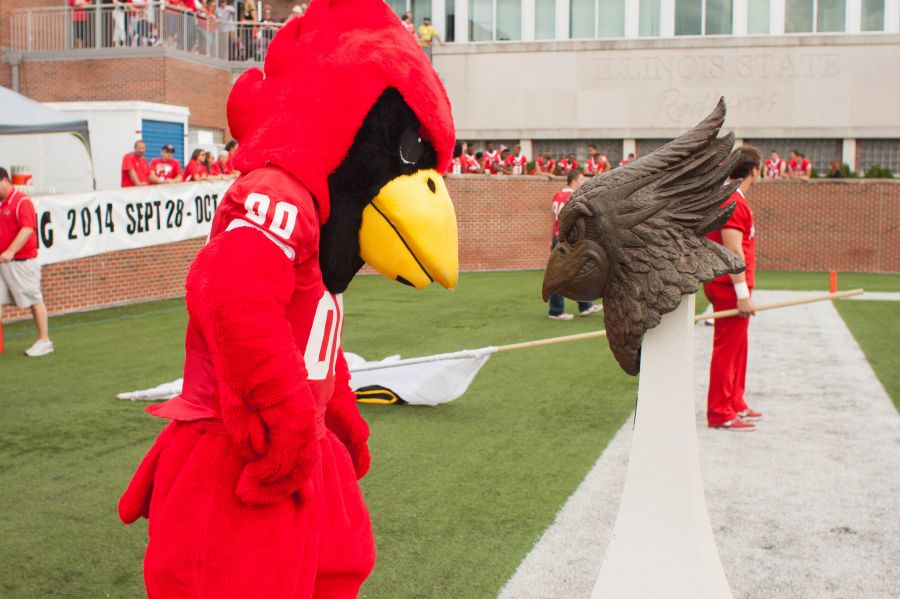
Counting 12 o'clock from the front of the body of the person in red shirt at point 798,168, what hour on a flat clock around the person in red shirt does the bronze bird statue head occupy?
The bronze bird statue head is roughly at 12 o'clock from the person in red shirt.

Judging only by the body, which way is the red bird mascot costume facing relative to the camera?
to the viewer's right

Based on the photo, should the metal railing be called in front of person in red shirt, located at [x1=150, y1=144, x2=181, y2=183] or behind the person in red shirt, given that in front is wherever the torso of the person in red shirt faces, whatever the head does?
behind

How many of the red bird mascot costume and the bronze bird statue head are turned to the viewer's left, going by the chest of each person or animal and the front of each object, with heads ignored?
1

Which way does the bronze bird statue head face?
to the viewer's left

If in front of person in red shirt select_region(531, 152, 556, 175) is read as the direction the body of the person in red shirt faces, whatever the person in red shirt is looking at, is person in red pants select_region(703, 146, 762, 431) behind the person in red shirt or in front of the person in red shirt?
in front
